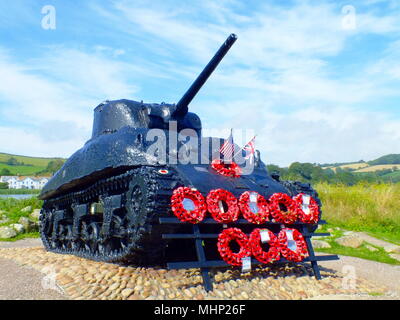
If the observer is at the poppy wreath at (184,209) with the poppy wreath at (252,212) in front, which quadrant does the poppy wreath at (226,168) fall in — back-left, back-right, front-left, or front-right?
front-left

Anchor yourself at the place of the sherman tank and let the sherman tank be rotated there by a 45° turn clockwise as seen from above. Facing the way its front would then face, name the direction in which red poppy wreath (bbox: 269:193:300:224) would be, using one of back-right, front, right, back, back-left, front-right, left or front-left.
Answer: left

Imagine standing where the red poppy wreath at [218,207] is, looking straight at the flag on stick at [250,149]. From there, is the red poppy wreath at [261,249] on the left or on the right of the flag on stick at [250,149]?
right

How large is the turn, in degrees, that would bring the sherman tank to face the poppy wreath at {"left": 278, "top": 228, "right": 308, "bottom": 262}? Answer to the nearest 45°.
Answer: approximately 45° to its left

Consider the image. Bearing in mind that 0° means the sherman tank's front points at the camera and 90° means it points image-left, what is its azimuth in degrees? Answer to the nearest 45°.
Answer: approximately 315°

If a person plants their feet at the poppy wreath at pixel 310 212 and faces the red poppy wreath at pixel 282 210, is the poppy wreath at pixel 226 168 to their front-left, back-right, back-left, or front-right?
front-right
